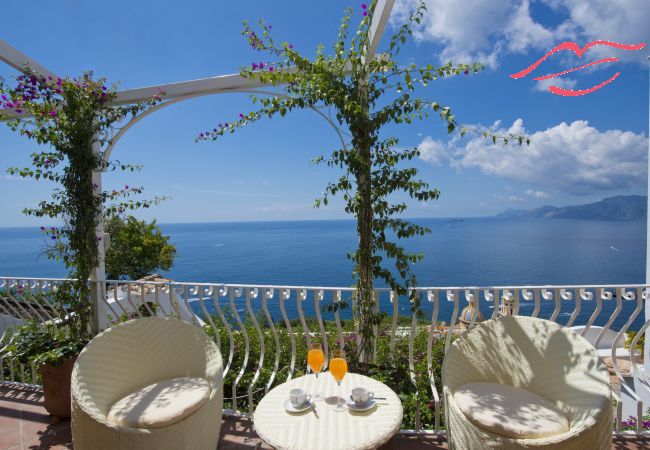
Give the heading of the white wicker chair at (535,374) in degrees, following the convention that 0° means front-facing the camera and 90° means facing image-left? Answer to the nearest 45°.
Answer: approximately 45°

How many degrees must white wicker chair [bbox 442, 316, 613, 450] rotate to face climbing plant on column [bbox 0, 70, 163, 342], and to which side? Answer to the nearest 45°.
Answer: approximately 45° to its right

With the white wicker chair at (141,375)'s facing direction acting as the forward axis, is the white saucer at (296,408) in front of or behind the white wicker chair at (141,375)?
in front

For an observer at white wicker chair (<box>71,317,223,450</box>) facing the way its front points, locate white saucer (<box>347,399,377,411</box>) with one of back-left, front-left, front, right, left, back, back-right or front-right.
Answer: front

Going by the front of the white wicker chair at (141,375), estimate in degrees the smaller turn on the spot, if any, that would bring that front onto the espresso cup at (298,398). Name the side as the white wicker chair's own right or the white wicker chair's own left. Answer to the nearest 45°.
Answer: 0° — it already faces it

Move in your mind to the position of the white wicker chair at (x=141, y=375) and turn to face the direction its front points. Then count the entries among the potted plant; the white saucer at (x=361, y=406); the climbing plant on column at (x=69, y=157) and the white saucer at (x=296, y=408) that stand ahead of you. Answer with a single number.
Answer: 2

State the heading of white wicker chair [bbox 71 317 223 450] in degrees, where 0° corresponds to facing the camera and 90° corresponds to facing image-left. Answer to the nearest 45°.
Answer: approximately 315°

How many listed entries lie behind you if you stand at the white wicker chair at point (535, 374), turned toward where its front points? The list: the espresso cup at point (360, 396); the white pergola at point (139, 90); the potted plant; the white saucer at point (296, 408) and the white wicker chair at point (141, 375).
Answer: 0

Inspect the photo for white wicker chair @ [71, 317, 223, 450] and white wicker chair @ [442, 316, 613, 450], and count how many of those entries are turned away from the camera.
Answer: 0

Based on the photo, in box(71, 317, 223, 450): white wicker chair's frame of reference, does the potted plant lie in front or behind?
behind

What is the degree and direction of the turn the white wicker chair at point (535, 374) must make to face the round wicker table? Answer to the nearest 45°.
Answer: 0° — it already faces it

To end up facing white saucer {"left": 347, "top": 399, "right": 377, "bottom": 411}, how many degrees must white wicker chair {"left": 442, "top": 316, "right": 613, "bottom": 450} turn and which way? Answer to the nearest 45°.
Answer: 0° — it already faces it

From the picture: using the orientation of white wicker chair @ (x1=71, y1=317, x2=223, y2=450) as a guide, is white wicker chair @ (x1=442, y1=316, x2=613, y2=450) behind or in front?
in front
